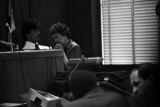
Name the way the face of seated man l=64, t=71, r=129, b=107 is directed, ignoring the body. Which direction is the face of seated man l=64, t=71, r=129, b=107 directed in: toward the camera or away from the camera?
away from the camera

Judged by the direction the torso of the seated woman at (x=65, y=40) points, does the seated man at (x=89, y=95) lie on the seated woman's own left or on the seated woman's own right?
on the seated woman's own left

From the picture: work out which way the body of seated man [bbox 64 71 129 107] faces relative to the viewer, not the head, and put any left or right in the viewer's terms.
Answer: facing away from the viewer and to the left of the viewer

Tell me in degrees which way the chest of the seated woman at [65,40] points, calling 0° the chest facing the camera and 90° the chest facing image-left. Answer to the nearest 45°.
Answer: approximately 45°

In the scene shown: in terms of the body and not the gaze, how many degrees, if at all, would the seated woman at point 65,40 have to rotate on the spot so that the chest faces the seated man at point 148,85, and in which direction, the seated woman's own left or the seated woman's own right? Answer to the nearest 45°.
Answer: approximately 45° to the seated woman's own left

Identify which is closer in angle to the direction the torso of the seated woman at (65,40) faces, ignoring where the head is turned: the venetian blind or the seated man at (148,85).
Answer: the seated man

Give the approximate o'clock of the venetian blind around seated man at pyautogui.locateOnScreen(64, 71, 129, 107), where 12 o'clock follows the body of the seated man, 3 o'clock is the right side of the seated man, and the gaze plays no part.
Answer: The venetian blind is roughly at 2 o'clock from the seated man.
